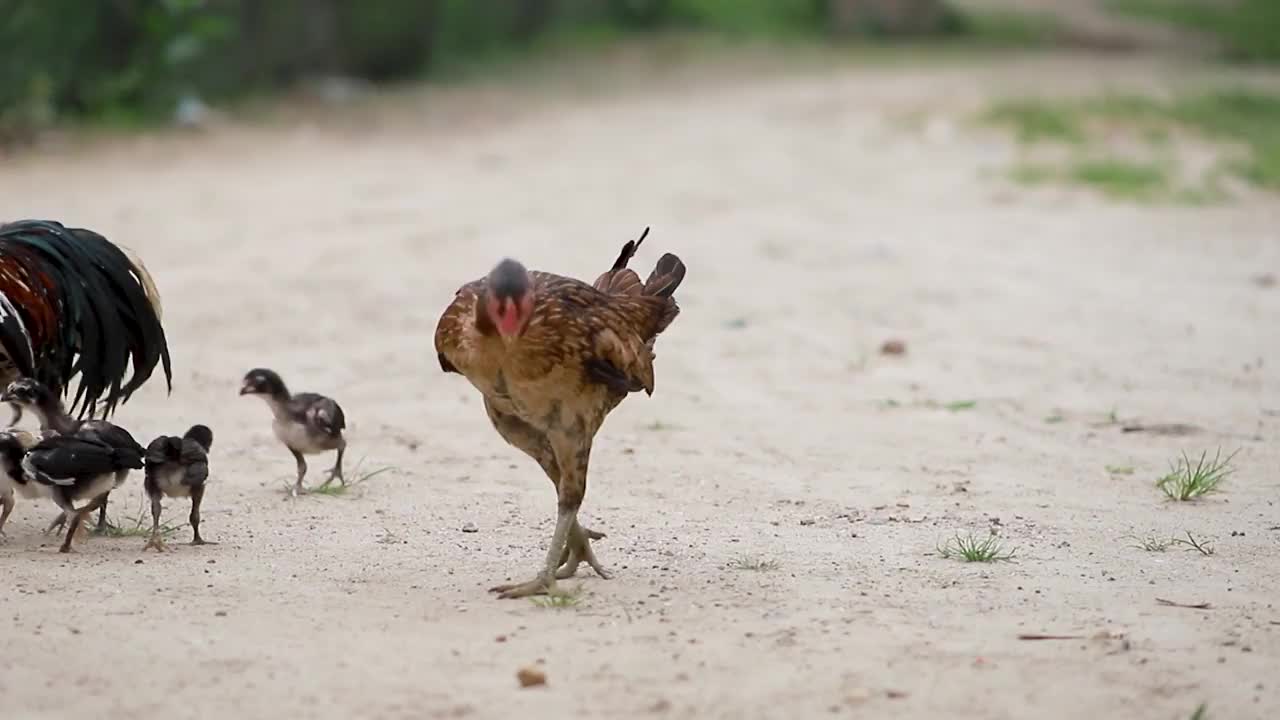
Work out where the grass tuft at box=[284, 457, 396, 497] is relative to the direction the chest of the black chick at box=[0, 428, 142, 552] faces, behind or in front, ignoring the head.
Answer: behind

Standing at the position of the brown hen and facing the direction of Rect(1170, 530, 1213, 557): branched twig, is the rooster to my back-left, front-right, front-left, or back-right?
back-left

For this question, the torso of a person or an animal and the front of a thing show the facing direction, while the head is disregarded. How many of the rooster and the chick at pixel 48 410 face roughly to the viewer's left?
2

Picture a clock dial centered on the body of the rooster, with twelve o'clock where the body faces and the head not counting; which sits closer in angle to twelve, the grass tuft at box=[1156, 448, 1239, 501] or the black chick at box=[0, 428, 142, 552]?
the black chick

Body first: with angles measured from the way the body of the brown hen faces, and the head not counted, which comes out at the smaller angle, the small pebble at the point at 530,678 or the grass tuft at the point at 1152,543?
the small pebble

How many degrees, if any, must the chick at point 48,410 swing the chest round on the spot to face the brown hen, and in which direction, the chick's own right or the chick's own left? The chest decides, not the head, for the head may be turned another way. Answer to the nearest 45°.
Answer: approximately 135° to the chick's own left

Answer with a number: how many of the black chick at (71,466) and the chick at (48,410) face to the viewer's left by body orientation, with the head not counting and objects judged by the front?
2

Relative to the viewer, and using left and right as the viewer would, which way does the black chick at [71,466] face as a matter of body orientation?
facing to the left of the viewer

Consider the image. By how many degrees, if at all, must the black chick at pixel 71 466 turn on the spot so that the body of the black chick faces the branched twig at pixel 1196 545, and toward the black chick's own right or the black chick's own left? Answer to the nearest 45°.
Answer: approximately 180°

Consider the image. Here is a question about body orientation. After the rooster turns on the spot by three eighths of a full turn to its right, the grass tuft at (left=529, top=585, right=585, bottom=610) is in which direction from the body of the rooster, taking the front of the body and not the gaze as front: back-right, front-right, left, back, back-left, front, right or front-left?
right

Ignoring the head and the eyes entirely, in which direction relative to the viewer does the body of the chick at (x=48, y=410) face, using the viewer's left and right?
facing to the left of the viewer

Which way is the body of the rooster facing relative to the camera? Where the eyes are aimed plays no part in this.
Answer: to the viewer's left

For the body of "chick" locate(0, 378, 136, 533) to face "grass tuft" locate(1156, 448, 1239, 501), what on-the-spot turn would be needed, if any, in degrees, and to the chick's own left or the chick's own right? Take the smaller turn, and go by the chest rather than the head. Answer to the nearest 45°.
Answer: approximately 180°
